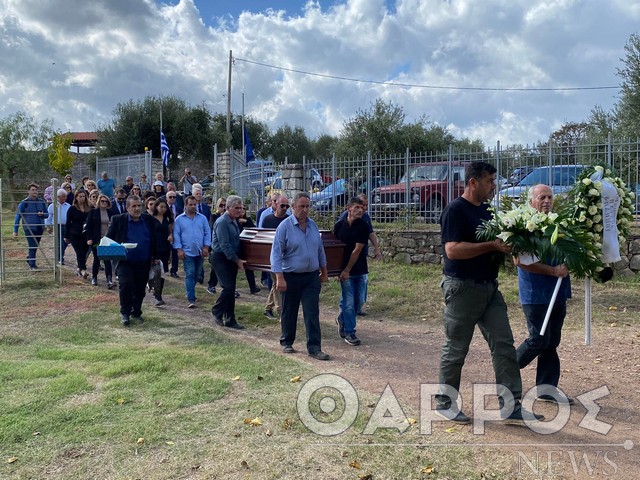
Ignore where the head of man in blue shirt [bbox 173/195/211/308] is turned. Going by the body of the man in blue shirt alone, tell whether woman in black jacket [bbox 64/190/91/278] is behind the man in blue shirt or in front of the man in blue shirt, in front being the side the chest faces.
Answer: behind

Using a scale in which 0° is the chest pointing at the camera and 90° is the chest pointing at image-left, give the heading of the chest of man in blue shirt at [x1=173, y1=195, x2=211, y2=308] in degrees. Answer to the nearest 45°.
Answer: approximately 0°

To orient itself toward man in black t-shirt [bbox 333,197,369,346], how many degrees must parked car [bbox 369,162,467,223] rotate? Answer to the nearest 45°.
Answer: approximately 45° to its left

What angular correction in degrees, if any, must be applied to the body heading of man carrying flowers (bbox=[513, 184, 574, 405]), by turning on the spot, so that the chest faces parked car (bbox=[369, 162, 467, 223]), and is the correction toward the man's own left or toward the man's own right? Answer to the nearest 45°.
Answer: approximately 135° to the man's own left
